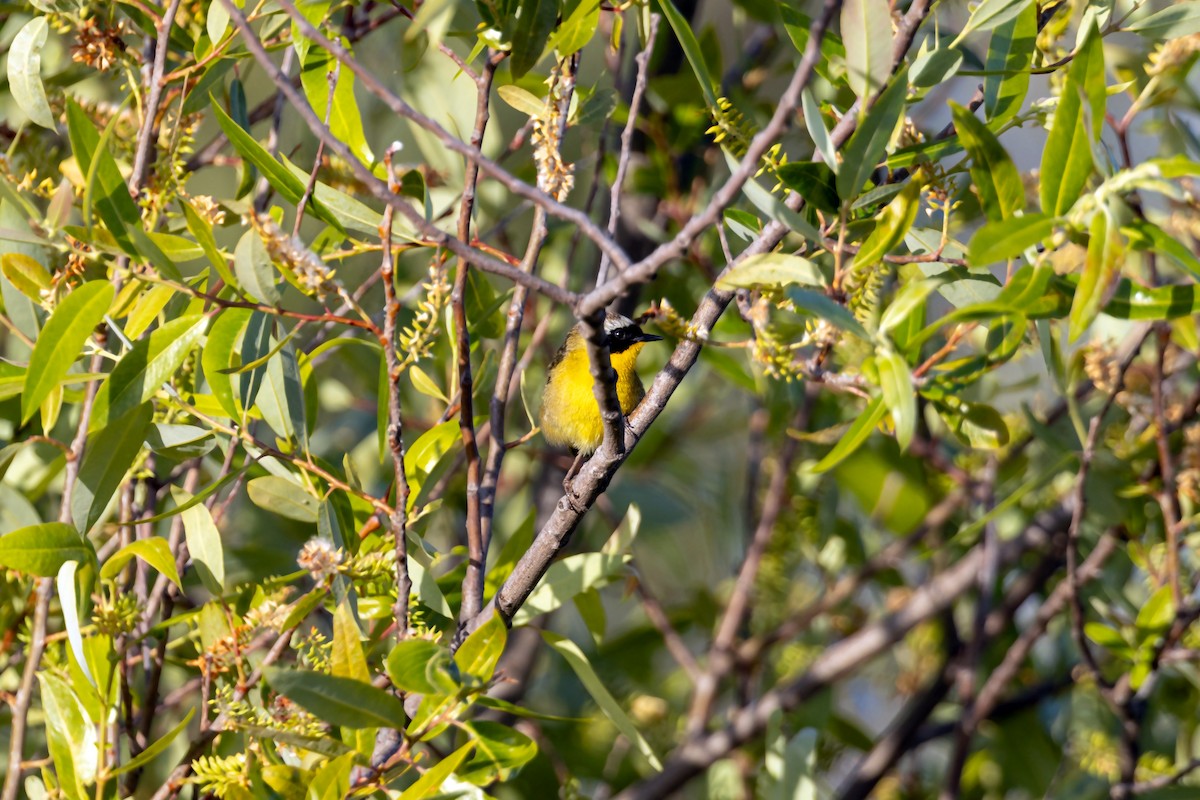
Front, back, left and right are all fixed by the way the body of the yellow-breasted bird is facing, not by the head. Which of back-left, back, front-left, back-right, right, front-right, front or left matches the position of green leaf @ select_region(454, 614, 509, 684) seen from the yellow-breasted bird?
front-right

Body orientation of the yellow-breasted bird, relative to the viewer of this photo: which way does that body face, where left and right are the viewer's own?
facing the viewer and to the right of the viewer

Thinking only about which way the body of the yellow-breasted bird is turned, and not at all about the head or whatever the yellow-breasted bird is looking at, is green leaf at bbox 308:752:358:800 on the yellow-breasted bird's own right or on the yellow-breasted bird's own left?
on the yellow-breasted bird's own right
